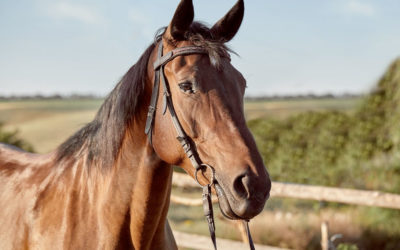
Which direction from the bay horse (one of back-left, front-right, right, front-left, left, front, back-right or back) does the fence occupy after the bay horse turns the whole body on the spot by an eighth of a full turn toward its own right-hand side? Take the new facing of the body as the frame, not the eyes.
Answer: back-left

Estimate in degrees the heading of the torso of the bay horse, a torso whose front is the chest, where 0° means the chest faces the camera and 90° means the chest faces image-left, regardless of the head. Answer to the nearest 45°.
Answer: approximately 315°

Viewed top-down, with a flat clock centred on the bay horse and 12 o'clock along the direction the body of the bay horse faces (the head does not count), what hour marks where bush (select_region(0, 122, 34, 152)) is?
The bush is roughly at 7 o'clock from the bay horse.
